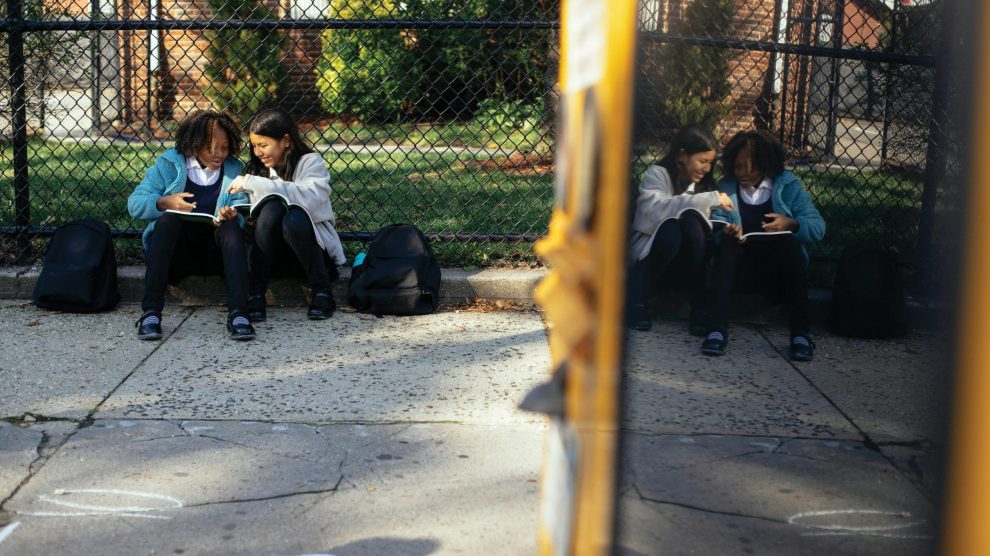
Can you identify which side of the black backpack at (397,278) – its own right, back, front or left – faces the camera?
front

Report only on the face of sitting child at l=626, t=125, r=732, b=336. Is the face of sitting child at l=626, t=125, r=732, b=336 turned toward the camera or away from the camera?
toward the camera

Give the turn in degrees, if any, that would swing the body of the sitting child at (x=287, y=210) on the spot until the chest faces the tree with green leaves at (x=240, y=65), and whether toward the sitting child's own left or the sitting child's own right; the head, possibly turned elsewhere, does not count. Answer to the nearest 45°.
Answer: approximately 135° to the sitting child's own right

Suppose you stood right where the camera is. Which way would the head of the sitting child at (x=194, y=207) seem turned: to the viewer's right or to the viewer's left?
to the viewer's right

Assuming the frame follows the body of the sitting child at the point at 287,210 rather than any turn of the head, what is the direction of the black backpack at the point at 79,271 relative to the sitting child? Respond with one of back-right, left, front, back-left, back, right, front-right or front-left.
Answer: front-right

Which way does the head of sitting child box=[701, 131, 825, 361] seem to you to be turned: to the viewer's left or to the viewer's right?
to the viewer's left

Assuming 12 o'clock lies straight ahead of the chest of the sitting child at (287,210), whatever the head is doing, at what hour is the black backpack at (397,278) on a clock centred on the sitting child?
The black backpack is roughly at 8 o'clock from the sitting child.

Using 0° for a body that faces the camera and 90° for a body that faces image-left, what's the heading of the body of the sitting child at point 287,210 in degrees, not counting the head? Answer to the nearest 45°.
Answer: approximately 45°

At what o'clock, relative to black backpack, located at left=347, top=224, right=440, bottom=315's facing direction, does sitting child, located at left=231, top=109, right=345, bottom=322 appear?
The sitting child is roughly at 3 o'clock from the black backpack.

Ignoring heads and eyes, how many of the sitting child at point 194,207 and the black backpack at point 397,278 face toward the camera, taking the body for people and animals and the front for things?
2
